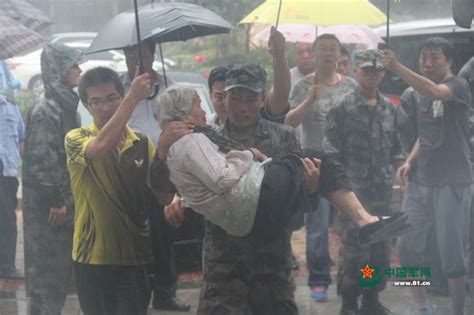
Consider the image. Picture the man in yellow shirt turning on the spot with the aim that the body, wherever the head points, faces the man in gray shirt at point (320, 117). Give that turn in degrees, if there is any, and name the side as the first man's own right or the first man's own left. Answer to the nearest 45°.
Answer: approximately 90° to the first man's own left

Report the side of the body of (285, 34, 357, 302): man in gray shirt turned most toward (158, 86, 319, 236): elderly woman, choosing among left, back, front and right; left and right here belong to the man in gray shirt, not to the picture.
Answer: front

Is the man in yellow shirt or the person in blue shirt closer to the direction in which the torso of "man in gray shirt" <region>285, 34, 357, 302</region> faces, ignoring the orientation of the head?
the man in yellow shirt

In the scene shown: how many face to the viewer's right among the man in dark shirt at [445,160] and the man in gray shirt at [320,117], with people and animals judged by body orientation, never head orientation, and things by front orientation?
0

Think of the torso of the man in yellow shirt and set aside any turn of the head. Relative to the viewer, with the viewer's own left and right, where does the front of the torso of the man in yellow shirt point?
facing the viewer and to the right of the viewer

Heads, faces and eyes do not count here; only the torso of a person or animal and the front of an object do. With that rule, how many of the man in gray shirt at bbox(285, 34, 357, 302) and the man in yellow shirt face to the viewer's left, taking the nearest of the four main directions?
0

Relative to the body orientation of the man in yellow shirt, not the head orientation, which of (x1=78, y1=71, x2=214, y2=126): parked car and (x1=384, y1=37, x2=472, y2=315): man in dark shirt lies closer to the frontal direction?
the man in dark shirt

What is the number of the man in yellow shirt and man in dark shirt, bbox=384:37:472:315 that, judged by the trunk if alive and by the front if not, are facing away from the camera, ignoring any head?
0

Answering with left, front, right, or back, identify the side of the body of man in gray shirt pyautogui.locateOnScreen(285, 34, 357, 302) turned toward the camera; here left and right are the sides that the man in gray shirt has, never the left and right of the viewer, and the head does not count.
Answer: front

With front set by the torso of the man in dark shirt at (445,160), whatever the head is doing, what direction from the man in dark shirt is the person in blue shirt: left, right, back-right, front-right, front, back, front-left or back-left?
front-right
